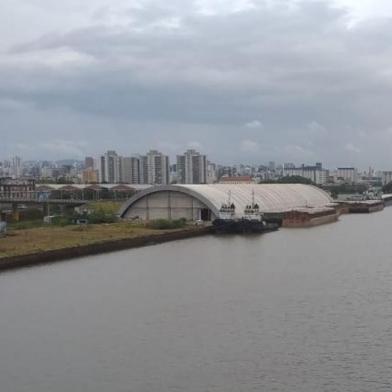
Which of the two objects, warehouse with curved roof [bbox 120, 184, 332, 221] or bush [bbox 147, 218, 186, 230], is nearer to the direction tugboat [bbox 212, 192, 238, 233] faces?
the bush

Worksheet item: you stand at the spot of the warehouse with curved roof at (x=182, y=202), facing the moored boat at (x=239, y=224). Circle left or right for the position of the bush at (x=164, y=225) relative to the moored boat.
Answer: right

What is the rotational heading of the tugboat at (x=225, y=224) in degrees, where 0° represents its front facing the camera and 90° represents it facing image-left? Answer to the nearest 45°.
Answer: approximately 45°

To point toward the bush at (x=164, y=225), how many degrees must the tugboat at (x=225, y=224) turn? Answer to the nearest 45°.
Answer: approximately 45° to its right
